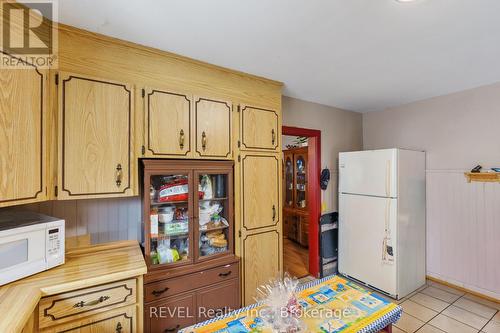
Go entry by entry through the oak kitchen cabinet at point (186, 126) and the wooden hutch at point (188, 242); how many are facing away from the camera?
0

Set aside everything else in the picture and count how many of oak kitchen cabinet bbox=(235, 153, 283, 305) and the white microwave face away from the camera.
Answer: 0

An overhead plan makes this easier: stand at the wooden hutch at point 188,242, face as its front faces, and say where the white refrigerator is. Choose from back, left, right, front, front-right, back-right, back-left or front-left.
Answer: front-left

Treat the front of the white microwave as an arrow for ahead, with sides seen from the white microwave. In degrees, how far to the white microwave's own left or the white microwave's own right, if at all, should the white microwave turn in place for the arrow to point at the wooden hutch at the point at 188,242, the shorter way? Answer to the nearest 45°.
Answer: approximately 45° to the white microwave's own left

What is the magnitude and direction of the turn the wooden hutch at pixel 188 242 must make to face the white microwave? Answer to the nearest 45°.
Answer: approximately 135° to its right

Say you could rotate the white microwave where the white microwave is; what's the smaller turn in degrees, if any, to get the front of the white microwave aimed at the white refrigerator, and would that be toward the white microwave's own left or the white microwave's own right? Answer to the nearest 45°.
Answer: approximately 45° to the white microwave's own left

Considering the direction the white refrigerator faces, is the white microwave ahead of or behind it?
ahead

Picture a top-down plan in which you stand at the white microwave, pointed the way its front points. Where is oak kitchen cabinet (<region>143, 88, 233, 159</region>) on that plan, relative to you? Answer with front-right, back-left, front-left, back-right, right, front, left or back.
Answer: front-left

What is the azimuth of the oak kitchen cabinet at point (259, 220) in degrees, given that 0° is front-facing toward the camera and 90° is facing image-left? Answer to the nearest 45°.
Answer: approximately 315°

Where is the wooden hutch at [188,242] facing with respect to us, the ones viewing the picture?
facing the viewer and to the right of the viewer

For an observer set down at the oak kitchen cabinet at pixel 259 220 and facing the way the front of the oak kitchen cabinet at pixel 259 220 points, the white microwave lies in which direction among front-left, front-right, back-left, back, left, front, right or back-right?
right

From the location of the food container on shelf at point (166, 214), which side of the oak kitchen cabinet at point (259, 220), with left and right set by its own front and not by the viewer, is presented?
right
